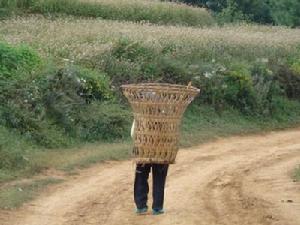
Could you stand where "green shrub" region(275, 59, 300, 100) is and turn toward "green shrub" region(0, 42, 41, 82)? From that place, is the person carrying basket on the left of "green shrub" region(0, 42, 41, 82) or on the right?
left

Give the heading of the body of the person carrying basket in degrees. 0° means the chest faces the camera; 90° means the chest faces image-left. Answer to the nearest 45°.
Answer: approximately 180°

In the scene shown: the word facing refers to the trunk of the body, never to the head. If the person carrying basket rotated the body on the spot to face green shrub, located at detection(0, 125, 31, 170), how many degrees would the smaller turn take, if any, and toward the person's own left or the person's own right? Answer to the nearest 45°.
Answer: approximately 45° to the person's own left

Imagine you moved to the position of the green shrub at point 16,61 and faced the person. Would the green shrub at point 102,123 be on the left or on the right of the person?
left

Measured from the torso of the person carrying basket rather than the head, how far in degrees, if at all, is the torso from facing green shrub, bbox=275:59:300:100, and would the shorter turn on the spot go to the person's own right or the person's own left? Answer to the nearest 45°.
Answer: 0° — they already face it

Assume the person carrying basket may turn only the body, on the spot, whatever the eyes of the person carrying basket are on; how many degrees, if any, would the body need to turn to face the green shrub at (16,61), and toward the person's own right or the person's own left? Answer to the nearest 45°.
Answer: approximately 45° to the person's own left
